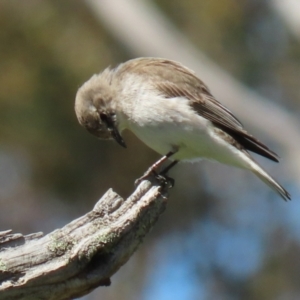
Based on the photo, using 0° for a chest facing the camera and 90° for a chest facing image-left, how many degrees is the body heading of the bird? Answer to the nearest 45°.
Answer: approximately 90°
